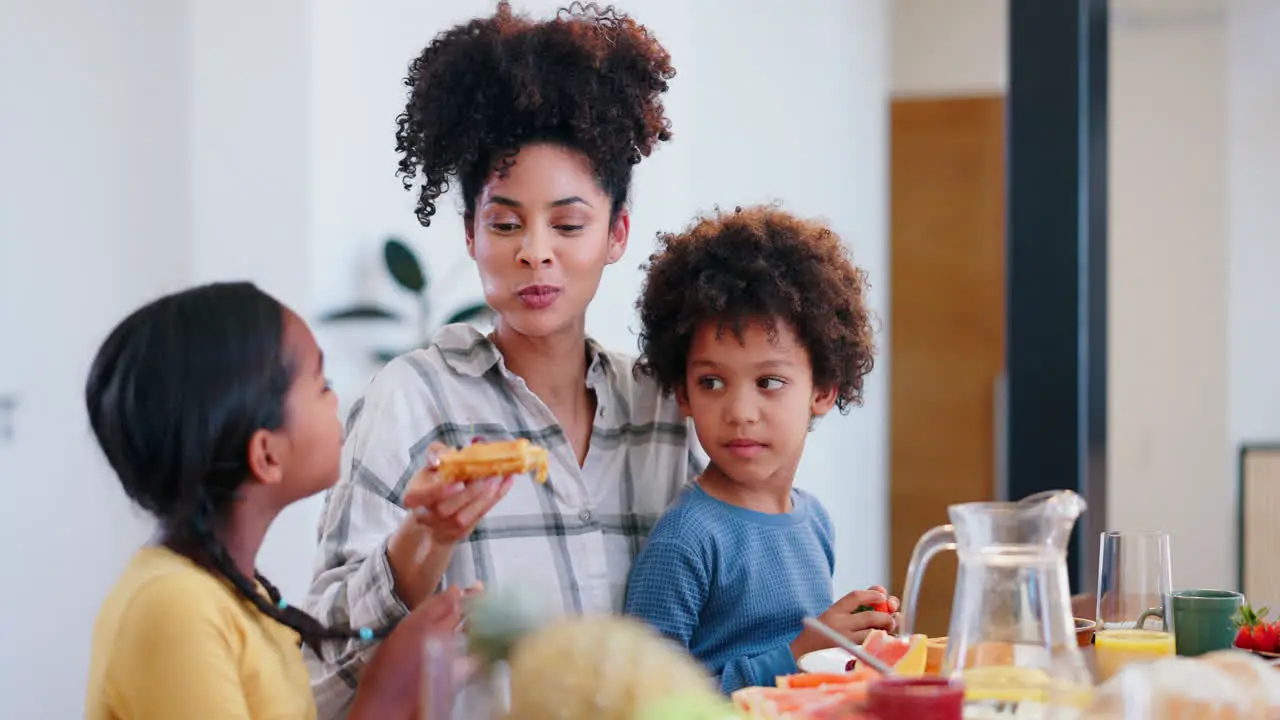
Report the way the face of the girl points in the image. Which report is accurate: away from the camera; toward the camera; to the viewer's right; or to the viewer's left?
to the viewer's right

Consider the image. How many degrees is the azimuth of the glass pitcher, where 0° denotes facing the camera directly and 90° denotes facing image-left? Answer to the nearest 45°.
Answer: approximately 270°

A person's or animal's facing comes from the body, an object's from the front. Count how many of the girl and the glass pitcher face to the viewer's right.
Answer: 2

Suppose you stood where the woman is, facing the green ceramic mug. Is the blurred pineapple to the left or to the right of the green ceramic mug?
right

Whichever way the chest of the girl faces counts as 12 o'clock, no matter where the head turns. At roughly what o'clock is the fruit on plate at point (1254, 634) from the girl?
The fruit on plate is roughly at 12 o'clock from the girl.

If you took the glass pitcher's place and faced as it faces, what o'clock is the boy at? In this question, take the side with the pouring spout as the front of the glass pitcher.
The boy is roughly at 8 o'clock from the glass pitcher.

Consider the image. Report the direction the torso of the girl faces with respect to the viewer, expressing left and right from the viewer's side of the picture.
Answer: facing to the right of the viewer

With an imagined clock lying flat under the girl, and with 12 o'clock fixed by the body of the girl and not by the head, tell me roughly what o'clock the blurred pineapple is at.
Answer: The blurred pineapple is roughly at 2 o'clock from the girl.
